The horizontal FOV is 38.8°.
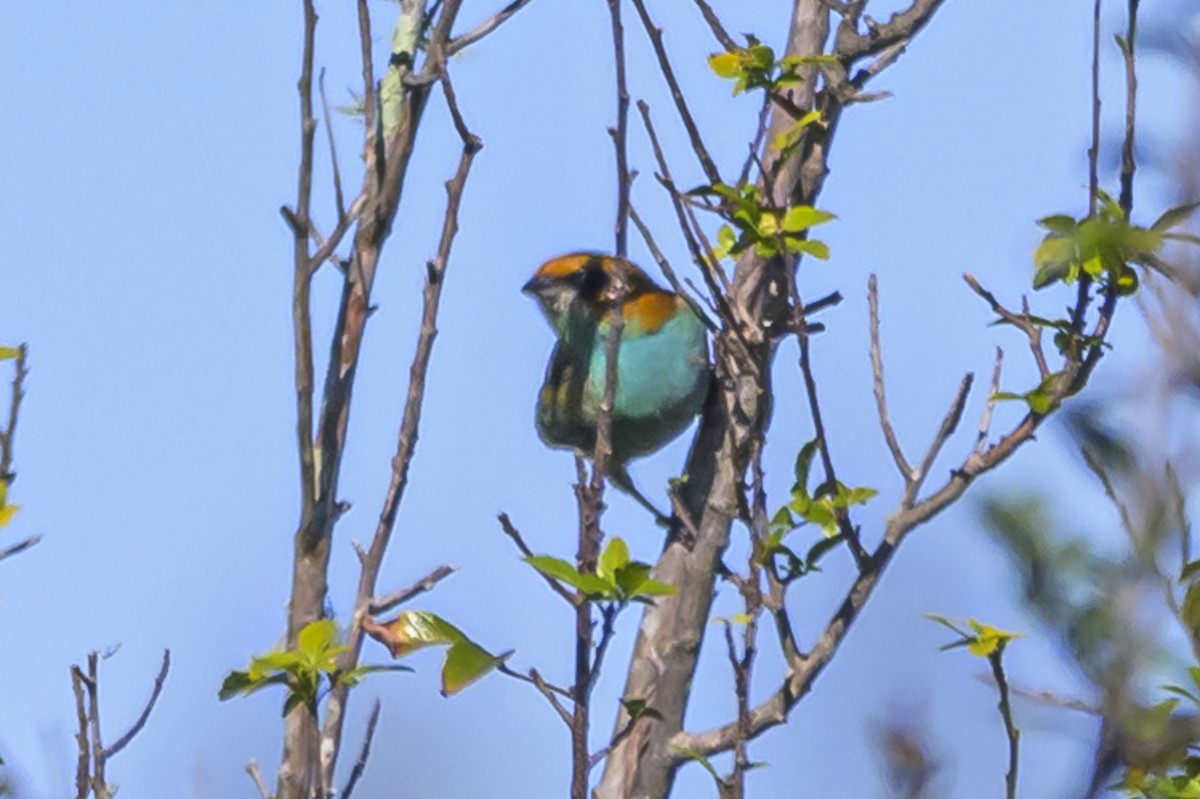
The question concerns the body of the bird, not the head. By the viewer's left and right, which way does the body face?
facing to the left of the viewer
